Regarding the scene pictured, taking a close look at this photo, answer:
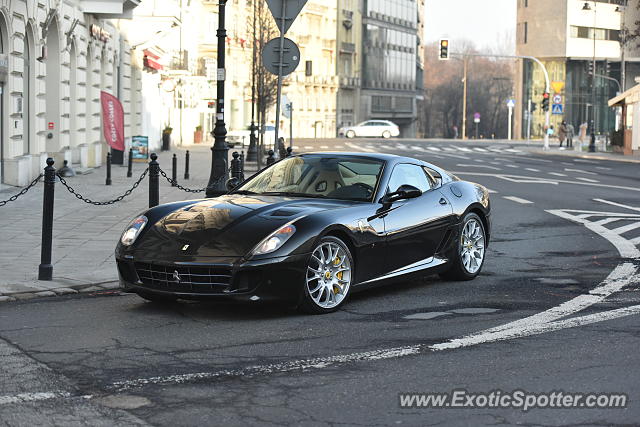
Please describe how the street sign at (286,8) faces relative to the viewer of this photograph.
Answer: facing away from the viewer

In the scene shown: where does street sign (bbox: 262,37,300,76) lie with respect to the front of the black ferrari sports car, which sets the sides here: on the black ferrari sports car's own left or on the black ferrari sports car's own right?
on the black ferrari sports car's own right

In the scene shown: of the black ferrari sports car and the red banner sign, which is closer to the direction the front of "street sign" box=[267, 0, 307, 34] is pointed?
the red banner sign

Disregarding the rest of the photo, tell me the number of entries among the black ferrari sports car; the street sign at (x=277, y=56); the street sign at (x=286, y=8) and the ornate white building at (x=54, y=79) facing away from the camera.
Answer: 2

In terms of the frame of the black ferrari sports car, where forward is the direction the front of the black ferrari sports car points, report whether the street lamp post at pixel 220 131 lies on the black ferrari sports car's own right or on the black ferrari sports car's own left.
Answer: on the black ferrari sports car's own right

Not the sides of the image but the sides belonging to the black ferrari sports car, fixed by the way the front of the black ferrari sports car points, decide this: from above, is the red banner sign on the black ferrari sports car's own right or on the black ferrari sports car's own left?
on the black ferrari sports car's own right

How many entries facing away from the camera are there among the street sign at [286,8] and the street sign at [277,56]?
2

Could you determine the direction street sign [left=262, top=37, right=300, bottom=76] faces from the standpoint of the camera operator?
facing away from the viewer

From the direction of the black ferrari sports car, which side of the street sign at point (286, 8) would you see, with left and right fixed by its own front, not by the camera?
back

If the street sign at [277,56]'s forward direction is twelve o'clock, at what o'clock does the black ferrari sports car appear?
The black ferrari sports car is roughly at 6 o'clock from the street sign.

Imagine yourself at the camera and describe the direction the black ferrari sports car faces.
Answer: facing the viewer and to the left of the viewer
